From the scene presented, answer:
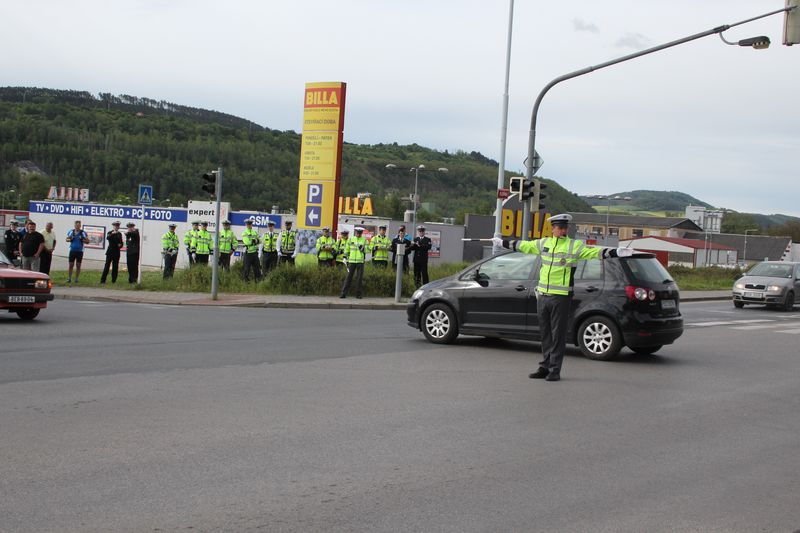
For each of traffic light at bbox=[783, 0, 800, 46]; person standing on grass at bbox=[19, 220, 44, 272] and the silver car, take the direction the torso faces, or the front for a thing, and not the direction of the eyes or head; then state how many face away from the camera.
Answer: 1

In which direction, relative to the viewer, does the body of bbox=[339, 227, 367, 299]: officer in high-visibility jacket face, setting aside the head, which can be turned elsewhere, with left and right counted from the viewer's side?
facing the viewer

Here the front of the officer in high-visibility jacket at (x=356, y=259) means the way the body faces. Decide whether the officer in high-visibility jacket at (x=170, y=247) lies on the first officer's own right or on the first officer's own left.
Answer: on the first officer's own right

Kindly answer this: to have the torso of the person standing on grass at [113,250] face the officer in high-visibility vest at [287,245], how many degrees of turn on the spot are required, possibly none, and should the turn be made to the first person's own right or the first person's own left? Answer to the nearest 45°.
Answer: approximately 45° to the first person's own left

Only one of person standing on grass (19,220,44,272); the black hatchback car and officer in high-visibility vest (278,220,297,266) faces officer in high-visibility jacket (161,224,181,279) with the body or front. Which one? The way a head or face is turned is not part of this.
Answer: the black hatchback car

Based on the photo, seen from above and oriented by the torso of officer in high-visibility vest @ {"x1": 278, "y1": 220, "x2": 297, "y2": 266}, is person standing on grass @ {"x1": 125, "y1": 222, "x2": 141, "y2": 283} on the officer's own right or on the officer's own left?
on the officer's own right

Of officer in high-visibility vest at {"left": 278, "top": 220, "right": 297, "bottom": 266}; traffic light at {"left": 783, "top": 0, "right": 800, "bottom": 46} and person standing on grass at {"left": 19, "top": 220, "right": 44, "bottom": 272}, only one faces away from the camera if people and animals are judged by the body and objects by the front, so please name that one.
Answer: the traffic light

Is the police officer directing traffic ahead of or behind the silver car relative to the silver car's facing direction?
ahead

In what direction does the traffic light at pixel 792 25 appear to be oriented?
away from the camera

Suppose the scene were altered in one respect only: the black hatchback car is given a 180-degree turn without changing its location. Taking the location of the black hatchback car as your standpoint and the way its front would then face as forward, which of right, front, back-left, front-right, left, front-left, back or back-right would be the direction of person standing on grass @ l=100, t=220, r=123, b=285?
back

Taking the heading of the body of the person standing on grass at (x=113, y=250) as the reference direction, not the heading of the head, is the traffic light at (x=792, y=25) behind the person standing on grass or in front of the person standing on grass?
in front

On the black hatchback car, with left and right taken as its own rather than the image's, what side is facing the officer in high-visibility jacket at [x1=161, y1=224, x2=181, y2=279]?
front

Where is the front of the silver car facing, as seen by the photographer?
facing the viewer and to the left of the viewer
